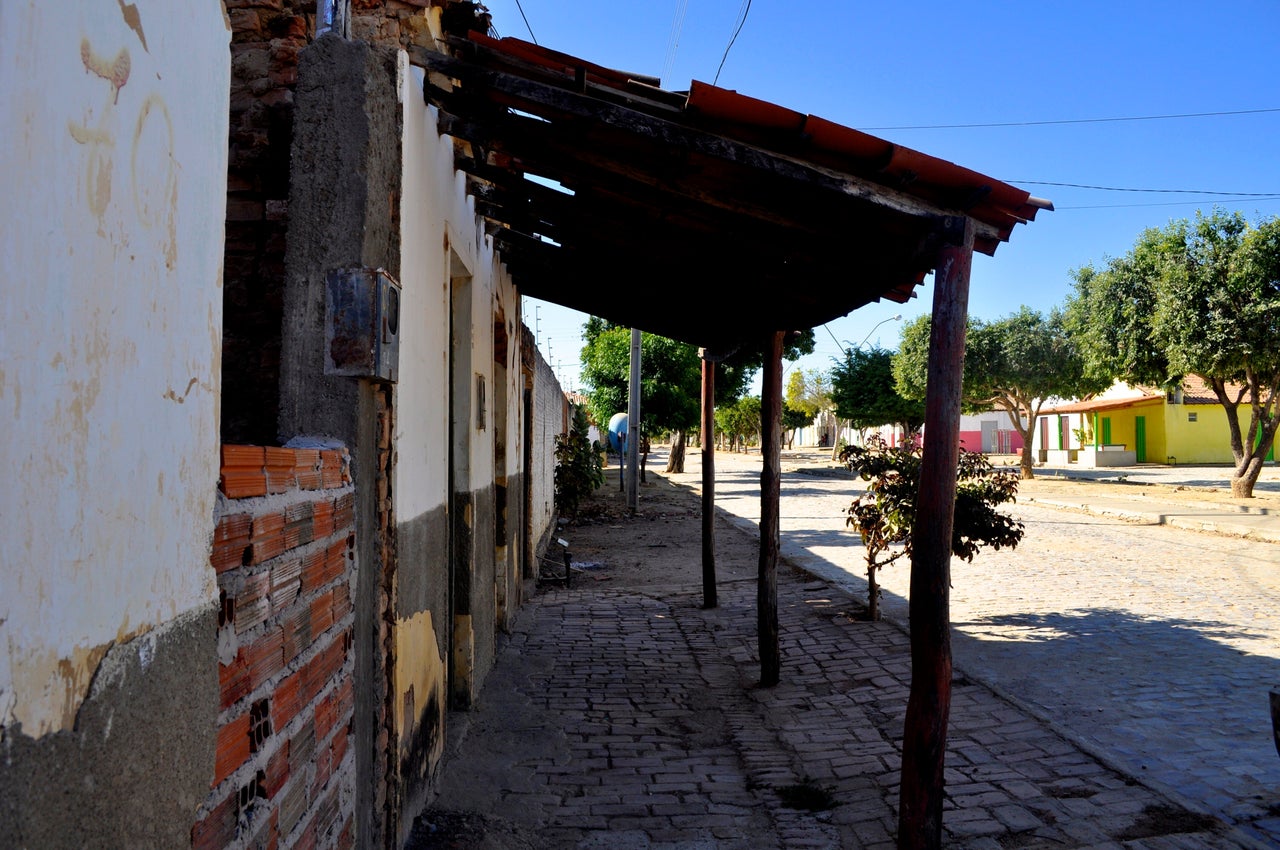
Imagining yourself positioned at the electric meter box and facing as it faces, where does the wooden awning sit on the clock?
The wooden awning is roughly at 11 o'clock from the electric meter box.

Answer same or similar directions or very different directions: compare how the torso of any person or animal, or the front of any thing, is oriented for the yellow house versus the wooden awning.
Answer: very different directions

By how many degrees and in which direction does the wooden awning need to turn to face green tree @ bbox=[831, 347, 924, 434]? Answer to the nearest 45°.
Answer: approximately 90° to its left

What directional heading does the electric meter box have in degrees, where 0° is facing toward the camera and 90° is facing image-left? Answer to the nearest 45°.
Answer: approximately 270°

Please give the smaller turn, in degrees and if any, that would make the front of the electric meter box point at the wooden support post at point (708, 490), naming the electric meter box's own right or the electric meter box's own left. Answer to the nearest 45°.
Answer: approximately 45° to the electric meter box's own left

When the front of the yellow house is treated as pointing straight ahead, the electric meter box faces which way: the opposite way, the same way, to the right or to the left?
the opposite way

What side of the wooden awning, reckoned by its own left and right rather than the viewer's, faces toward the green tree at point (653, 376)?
left

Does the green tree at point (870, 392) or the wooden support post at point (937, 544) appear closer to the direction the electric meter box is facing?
the wooden support post

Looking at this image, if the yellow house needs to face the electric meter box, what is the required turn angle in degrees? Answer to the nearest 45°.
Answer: approximately 45° to its left

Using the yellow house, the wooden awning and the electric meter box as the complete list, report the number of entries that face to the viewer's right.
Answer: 2

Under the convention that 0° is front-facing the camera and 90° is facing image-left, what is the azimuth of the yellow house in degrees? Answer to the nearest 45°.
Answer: approximately 45°

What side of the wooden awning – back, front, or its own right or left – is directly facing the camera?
right

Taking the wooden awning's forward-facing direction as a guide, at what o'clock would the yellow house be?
The yellow house is roughly at 10 o'clock from the wooden awning.
